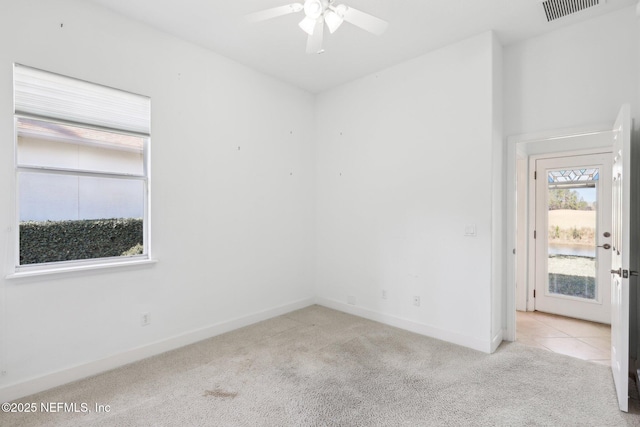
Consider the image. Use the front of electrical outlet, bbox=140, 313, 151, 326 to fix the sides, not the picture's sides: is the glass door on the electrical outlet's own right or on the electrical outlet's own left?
on the electrical outlet's own left

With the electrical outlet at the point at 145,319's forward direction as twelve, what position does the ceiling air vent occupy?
The ceiling air vent is roughly at 10 o'clock from the electrical outlet.

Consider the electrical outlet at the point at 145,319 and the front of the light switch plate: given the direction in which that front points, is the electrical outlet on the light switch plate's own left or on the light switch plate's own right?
on the light switch plate's own right

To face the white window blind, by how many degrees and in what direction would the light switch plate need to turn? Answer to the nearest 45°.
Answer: approximately 45° to its right

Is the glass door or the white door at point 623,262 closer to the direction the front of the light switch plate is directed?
the white door

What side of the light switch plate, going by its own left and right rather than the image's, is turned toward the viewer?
front

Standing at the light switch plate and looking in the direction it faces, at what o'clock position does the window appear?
The window is roughly at 2 o'clock from the light switch plate.

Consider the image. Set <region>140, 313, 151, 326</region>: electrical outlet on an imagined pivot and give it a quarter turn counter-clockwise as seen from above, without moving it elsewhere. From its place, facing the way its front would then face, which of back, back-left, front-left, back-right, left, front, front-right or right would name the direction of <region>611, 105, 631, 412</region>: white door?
front-right
